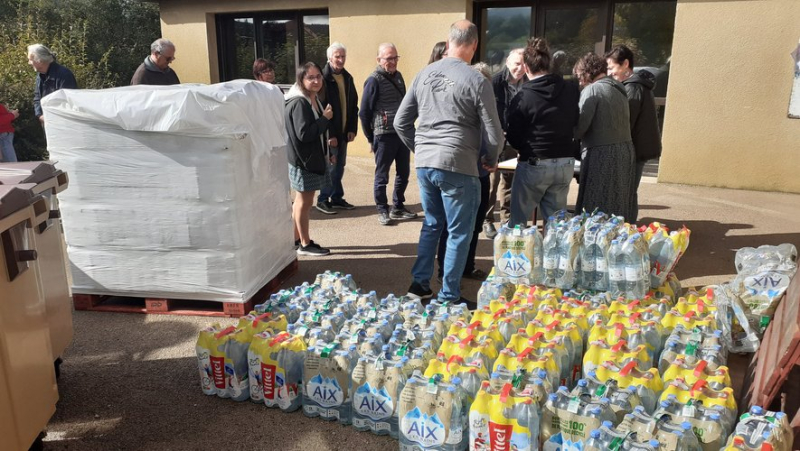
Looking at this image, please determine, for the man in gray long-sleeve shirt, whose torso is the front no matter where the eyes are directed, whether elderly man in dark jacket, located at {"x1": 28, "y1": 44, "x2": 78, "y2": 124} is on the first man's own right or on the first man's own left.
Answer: on the first man's own left

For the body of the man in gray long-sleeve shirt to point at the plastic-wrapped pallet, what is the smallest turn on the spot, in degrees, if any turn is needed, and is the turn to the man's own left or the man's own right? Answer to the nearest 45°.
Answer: approximately 90° to the man's own left

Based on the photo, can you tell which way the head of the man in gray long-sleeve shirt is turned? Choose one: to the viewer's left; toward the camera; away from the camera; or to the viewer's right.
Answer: away from the camera

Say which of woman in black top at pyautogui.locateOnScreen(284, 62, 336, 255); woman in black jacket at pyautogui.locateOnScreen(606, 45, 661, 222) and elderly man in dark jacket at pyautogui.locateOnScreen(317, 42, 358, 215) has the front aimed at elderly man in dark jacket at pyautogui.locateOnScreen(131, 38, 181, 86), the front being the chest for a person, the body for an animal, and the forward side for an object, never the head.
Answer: the woman in black jacket

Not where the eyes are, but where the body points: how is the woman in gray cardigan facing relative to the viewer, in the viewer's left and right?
facing away from the viewer and to the left of the viewer

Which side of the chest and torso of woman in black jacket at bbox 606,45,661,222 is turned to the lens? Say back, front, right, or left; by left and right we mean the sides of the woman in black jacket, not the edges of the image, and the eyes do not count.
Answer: left

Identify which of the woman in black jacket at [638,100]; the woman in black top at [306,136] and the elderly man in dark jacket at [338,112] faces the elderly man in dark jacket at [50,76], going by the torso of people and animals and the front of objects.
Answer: the woman in black jacket

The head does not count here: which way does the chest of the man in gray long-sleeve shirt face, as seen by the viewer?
away from the camera
